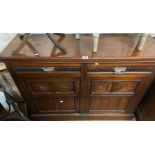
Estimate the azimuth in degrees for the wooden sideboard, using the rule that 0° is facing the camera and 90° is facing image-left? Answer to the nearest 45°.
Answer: approximately 0°
